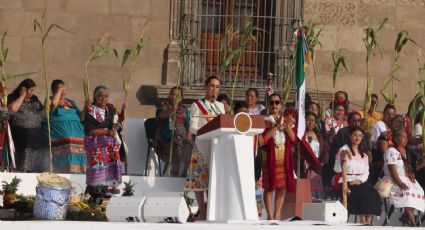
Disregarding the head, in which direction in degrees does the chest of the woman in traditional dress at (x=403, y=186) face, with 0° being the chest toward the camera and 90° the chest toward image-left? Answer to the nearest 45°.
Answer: approximately 315°

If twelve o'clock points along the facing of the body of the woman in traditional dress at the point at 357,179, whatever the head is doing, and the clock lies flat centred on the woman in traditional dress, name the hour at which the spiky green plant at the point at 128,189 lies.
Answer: The spiky green plant is roughly at 4 o'clock from the woman in traditional dress.

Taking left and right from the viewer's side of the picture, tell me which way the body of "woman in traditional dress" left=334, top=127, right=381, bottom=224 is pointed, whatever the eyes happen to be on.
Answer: facing the viewer and to the right of the viewer

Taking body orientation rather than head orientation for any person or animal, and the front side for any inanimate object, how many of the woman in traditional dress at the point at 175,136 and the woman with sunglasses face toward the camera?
2

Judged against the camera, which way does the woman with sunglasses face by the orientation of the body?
toward the camera
